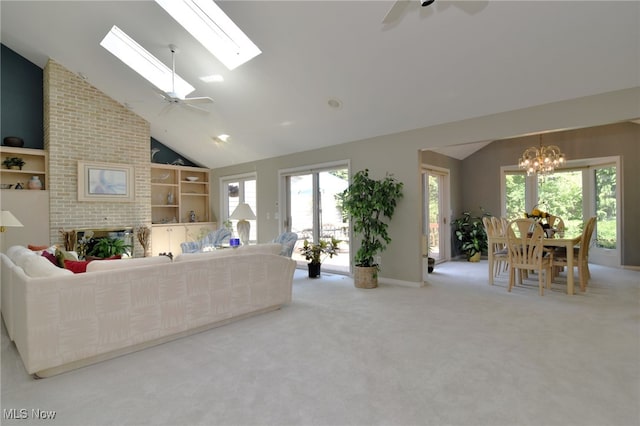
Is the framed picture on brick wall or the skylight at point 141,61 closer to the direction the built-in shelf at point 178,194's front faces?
the skylight

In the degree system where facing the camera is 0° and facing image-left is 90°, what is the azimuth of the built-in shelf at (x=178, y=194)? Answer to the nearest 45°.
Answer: approximately 0°

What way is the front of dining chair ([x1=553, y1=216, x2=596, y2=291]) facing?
to the viewer's left

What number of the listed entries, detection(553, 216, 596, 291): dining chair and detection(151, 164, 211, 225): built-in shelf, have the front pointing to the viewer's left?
1

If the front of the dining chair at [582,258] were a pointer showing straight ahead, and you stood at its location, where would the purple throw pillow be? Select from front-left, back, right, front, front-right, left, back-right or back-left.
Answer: front-left

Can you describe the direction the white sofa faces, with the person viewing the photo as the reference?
facing away from the viewer and to the left of the viewer

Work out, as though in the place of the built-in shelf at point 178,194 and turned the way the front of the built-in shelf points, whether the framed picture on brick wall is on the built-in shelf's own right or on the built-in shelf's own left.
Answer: on the built-in shelf's own right

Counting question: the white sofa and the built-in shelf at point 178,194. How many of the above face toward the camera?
1

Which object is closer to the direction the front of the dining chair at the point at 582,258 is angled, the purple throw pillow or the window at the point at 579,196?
the purple throw pillow
